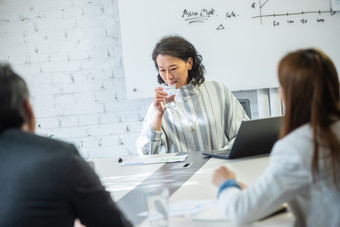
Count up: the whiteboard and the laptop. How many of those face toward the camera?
1

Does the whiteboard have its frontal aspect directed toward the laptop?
yes

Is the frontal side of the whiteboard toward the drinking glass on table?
yes

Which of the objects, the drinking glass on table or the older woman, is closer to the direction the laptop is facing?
the older woman

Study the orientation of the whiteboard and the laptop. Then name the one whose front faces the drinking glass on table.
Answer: the whiteboard

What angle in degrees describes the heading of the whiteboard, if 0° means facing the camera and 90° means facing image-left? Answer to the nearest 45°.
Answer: approximately 0°

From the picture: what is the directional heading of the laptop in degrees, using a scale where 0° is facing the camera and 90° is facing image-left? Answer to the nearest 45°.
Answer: approximately 135°

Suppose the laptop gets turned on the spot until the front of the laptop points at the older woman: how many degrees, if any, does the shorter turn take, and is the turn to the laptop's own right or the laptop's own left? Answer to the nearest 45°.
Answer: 0° — it already faces them
